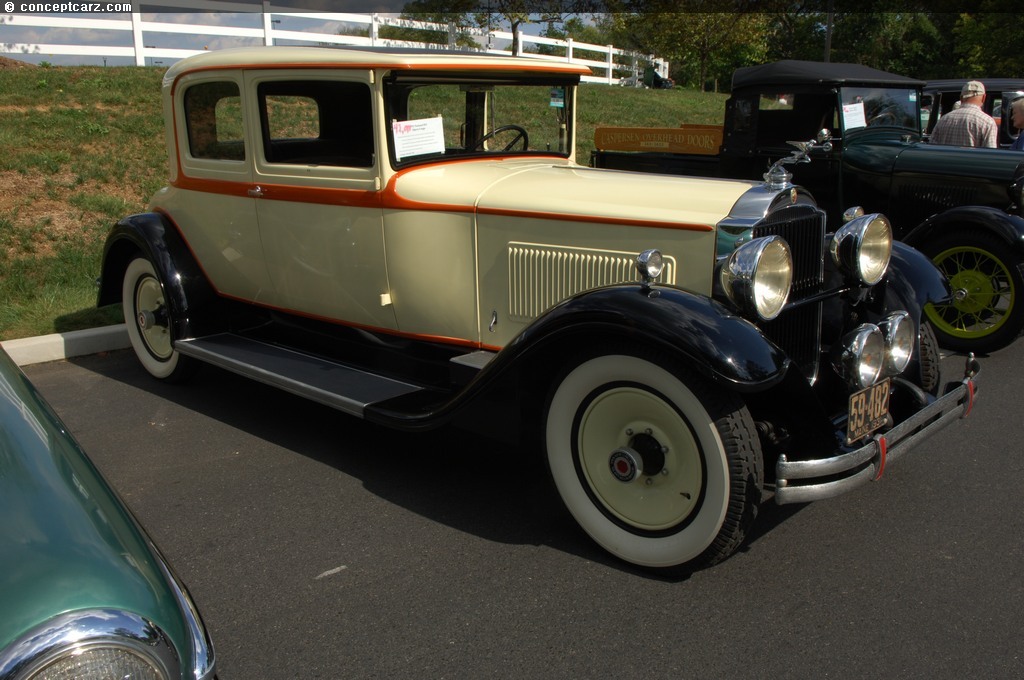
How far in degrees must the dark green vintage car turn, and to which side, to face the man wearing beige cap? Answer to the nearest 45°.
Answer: approximately 90° to its left

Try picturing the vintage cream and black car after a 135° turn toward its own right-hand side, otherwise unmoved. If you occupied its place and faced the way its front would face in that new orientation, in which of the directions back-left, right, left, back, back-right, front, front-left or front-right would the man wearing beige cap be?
back-right

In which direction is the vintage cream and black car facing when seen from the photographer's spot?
facing the viewer and to the right of the viewer

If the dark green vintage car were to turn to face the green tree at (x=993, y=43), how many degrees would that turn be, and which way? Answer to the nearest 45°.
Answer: approximately 135° to its left

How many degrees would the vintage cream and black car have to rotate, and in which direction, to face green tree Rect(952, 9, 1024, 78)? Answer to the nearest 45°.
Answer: approximately 90° to its left

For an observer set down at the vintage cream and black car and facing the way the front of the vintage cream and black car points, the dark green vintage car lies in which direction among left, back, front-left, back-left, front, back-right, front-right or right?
left

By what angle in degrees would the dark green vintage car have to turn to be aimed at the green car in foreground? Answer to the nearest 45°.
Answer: approximately 45° to its right

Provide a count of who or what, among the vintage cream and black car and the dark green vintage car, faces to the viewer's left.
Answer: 0

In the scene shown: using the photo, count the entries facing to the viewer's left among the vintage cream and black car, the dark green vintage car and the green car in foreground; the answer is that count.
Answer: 0
